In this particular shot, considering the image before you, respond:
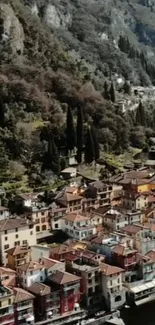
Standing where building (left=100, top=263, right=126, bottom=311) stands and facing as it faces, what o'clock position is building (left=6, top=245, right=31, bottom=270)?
building (left=6, top=245, right=31, bottom=270) is roughly at 5 o'clock from building (left=100, top=263, right=126, bottom=311).

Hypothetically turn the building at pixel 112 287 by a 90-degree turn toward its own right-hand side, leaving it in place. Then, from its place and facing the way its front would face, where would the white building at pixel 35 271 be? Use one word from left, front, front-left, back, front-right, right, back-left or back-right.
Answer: front-right

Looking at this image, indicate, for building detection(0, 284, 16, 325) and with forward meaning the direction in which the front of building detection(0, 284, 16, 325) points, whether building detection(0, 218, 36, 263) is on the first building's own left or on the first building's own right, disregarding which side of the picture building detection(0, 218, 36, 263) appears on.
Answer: on the first building's own left

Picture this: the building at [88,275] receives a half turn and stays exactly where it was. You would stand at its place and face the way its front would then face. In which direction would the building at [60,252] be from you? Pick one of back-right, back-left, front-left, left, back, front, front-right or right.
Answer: front

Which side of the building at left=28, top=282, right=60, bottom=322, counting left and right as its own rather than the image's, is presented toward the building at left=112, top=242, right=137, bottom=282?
left

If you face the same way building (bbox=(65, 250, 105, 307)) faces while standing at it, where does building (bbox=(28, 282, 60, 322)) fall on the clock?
building (bbox=(28, 282, 60, 322)) is roughly at 3 o'clock from building (bbox=(65, 250, 105, 307)).

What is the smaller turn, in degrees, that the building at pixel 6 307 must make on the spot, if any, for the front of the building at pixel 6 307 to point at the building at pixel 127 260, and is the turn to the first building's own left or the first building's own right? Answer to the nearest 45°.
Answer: approximately 90° to the first building's own left

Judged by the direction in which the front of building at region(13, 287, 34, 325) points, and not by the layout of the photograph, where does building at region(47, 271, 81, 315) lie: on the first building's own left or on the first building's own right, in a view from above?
on the first building's own left

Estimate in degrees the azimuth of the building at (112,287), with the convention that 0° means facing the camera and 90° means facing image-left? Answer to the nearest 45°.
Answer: approximately 315°

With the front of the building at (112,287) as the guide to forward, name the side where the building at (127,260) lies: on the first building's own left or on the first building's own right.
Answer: on the first building's own left

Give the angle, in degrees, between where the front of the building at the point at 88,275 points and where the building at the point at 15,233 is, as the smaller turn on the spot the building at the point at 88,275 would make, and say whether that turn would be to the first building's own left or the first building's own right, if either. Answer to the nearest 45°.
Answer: approximately 180°

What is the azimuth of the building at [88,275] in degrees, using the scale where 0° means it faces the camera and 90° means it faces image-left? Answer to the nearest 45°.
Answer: approximately 315°
